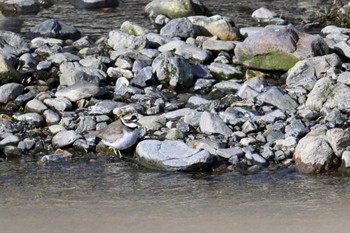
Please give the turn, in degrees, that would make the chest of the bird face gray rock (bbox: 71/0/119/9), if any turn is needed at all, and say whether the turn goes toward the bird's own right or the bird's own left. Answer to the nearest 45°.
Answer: approximately 90° to the bird's own left

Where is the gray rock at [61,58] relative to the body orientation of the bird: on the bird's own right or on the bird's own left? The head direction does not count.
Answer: on the bird's own left

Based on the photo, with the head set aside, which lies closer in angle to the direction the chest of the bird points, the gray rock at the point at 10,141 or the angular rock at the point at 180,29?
the angular rock

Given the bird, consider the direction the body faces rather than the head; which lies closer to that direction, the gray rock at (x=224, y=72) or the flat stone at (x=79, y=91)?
the gray rock

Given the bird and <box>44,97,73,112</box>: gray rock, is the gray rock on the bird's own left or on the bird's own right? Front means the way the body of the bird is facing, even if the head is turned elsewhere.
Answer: on the bird's own left

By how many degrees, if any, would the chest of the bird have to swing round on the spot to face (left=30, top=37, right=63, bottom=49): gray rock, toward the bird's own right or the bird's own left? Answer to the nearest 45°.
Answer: approximately 90° to the bird's own left

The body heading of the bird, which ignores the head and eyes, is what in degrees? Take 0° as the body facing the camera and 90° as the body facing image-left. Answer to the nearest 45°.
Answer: approximately 270°

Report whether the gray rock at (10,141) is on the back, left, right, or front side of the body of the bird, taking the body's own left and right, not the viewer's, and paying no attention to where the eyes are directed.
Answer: back

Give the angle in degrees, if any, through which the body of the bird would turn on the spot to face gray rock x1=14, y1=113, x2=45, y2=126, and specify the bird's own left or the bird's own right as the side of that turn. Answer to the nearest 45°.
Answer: approximately 135° to the bird's own left

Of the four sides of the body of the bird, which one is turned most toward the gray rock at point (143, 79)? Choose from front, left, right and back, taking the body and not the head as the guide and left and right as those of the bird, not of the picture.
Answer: left

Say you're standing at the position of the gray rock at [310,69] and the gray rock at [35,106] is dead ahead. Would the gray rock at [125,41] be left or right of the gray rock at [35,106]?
right
